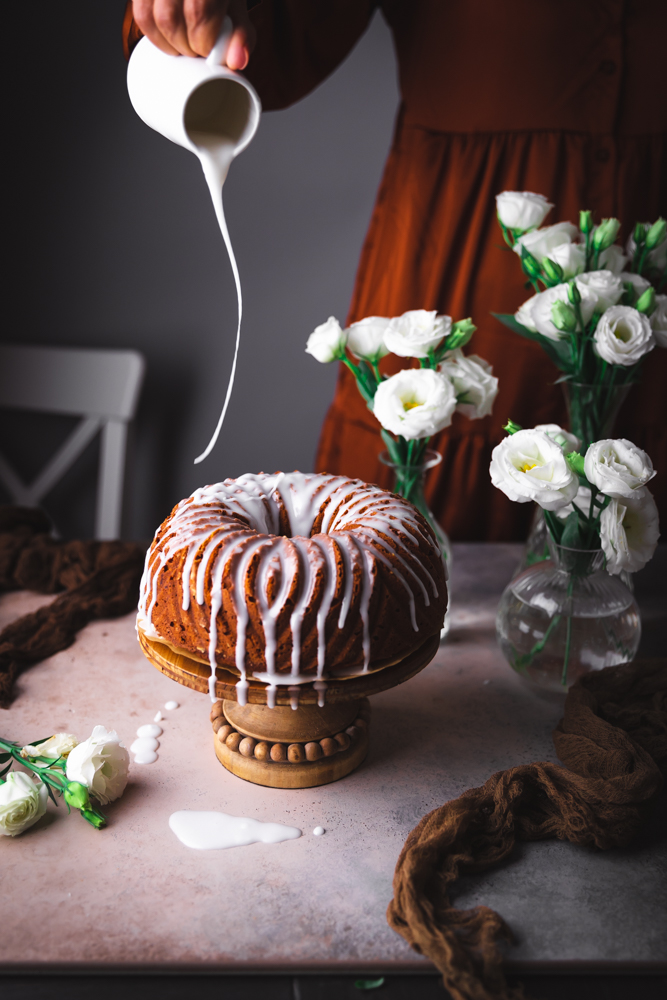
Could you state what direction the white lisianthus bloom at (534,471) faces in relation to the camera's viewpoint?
facing the viewer

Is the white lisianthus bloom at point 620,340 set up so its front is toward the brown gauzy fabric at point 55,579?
no

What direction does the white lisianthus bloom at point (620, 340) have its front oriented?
toward the camera

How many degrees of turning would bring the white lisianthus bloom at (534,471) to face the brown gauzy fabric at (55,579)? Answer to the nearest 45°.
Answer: approximately 90° to its right

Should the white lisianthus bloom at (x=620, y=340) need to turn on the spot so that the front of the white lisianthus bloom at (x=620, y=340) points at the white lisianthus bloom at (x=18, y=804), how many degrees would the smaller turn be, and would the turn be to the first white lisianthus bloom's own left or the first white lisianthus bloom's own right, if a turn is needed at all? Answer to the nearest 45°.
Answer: approximately 45° to the first white lisianthus bloom's own right

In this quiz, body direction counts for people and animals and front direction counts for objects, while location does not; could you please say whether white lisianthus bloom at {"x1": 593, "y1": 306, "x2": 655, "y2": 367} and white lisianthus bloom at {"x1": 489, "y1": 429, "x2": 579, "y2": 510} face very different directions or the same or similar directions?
same or similar directions

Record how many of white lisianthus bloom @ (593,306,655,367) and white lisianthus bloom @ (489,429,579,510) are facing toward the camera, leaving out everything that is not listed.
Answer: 2

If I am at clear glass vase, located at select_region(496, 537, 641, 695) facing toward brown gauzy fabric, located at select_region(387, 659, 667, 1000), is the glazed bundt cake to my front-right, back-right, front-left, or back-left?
front-right
